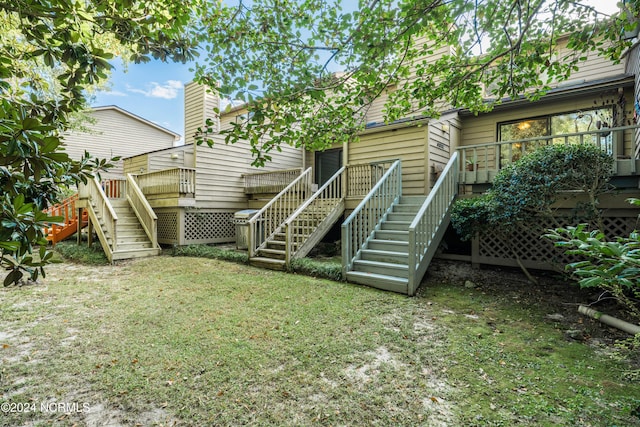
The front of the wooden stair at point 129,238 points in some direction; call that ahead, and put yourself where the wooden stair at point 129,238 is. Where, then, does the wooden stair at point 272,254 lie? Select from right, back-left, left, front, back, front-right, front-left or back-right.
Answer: front-left

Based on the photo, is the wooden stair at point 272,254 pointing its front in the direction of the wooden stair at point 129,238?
no

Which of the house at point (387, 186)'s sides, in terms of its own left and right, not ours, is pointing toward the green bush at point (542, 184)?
left

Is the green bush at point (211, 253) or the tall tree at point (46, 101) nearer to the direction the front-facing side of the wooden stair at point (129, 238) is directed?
the tall tree

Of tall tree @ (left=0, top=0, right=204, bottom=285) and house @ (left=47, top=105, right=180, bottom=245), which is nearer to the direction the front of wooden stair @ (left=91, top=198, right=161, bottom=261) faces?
the tall tree

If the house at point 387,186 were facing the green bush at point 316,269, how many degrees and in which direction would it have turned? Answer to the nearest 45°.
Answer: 0° — it already faces it

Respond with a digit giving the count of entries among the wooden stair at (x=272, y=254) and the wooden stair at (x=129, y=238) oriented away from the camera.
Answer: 0

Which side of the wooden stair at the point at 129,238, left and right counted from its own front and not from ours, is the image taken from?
front

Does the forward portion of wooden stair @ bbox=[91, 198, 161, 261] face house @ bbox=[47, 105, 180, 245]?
no

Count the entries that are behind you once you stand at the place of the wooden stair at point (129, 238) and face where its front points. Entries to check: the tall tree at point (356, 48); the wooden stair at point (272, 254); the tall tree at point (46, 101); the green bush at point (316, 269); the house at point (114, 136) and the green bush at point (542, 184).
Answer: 1

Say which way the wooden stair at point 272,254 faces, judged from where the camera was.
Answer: facing the viewer and to the left of the viewer
